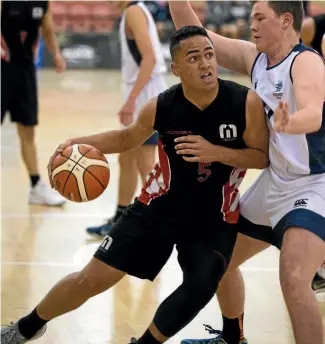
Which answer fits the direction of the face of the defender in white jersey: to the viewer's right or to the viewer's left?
to the viewer's left

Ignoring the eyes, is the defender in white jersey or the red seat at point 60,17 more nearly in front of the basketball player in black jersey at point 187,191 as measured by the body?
the defender in white jersey

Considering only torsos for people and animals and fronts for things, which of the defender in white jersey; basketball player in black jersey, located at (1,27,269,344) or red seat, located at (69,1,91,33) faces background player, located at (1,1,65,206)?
the red seat
